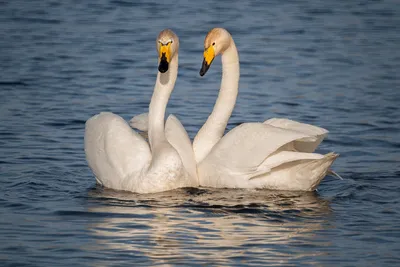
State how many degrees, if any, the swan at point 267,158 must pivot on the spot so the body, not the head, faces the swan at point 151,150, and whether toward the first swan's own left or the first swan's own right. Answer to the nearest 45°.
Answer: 0° — it already faces it

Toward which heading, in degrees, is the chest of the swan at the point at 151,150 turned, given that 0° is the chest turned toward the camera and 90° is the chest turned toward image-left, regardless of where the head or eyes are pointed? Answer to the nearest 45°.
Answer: approximately 315°

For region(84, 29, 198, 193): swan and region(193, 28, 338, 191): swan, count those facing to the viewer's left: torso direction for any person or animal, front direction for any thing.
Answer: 1

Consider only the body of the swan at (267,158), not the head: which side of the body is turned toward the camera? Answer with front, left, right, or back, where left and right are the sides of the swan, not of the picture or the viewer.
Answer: left
